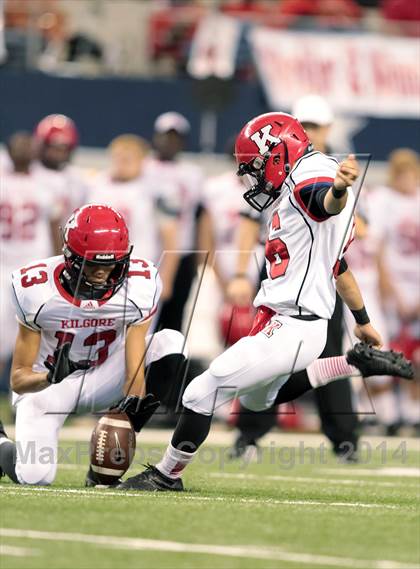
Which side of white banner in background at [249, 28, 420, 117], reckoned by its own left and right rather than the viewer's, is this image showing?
front

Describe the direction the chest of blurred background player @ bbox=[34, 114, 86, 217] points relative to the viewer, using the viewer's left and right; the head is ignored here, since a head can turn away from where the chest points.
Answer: facing the viewer

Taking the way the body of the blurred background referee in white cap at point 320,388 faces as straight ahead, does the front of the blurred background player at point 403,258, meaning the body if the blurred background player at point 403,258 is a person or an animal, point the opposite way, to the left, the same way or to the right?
the same way

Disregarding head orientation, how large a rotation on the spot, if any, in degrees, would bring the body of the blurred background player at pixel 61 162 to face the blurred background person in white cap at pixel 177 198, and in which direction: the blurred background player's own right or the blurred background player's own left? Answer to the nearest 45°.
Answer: approximately 90° to the blurred background player's own left

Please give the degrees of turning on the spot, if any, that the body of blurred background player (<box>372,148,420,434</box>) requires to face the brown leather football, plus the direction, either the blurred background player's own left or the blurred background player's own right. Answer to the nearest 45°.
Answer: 0° — they already face it

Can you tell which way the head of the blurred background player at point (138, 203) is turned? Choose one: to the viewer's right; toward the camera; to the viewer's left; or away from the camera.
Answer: toward the camera

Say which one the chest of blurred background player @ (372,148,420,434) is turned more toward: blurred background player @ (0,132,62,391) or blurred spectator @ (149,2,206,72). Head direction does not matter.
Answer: the blurred background player

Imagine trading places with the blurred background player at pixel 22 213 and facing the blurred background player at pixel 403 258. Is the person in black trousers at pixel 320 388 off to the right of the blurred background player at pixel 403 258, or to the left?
right

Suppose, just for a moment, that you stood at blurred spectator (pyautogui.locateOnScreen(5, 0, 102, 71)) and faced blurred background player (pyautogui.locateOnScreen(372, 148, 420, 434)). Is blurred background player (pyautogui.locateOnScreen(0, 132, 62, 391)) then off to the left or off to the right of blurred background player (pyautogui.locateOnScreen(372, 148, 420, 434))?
right

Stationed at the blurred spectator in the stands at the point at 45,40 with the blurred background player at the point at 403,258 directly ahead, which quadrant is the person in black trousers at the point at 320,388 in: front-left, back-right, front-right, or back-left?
front-right

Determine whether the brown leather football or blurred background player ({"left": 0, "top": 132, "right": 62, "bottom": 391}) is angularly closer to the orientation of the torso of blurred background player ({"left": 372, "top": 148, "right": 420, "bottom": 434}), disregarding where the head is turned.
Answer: the brown leather football

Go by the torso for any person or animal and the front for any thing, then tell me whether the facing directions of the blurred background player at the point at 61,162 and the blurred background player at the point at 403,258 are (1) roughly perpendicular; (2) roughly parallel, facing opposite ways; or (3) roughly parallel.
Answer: roughly parallel

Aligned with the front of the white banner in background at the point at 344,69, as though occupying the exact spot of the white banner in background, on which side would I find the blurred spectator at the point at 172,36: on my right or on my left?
on my right
